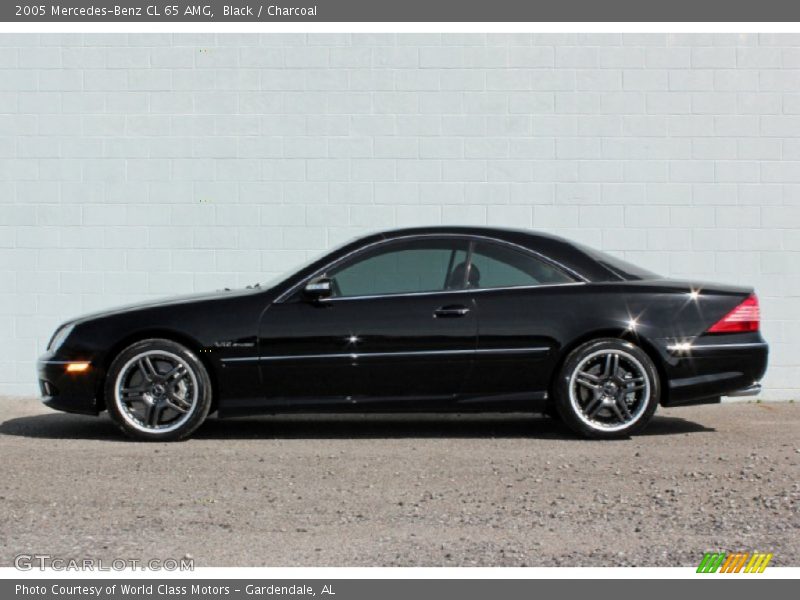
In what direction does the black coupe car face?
to the viewer's left
